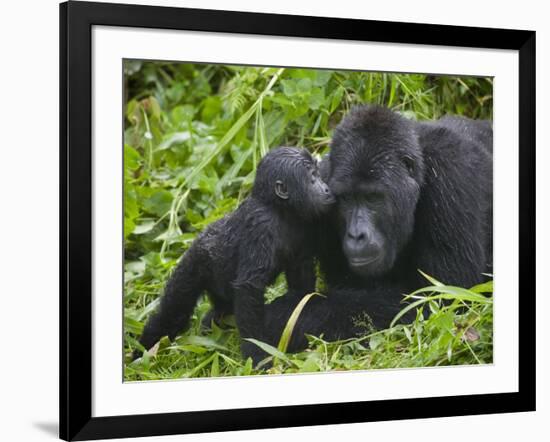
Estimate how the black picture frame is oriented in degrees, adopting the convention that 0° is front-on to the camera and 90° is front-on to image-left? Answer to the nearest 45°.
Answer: approximately 315°
